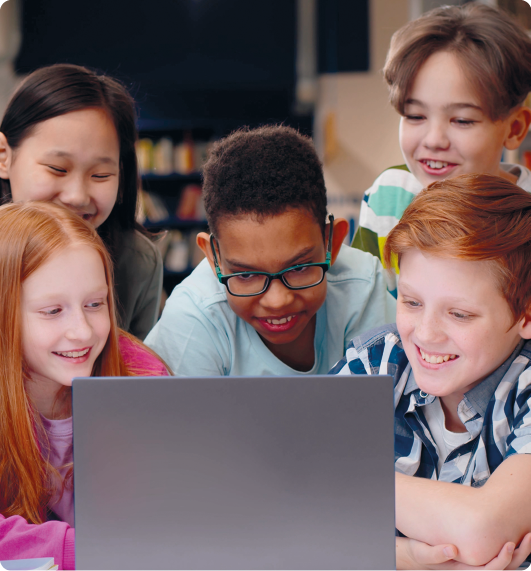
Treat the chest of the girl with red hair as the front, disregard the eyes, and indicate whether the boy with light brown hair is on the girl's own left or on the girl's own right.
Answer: on the girl's own left

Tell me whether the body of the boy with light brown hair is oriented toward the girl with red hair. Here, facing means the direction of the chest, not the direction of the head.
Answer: yes

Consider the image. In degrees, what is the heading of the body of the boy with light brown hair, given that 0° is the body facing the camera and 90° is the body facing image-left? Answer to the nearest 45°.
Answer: approximately 45°

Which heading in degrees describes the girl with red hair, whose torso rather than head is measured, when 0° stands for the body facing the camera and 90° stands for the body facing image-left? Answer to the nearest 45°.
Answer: approximately 315°
